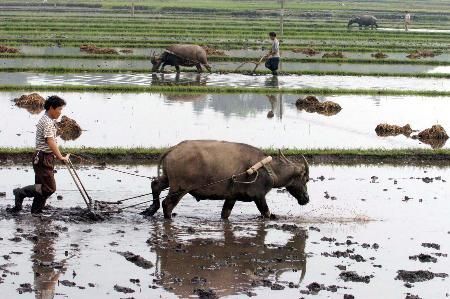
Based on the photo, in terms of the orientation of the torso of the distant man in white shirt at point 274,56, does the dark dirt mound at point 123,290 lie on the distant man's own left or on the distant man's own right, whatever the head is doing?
on the distant man's own left

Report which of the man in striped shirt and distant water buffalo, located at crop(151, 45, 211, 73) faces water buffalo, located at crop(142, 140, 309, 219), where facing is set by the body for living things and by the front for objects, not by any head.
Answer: the man in striped shirt

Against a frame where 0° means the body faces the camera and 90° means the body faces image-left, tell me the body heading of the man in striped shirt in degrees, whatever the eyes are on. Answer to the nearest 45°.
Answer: approximately 270°

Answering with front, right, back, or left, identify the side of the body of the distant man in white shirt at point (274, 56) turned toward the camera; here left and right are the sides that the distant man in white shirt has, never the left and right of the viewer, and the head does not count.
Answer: left

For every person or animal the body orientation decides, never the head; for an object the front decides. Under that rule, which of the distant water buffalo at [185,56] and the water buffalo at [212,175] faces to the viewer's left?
the distant water buffalo

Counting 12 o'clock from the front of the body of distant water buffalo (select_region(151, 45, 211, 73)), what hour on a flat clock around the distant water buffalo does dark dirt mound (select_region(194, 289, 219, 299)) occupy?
The dark dirt mound is roughly at 9 o'clock from the distant water buffalo.

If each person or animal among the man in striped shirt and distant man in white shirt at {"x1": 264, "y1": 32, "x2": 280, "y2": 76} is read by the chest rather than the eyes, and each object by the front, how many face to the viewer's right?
1

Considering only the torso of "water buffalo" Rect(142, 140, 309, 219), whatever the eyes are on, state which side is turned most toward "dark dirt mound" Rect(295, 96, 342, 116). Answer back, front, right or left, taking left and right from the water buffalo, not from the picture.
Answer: left

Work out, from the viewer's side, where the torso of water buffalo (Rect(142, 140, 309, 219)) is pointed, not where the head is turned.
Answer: to the viewer's right

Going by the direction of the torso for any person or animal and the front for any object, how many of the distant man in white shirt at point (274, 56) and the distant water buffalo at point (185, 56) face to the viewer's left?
2

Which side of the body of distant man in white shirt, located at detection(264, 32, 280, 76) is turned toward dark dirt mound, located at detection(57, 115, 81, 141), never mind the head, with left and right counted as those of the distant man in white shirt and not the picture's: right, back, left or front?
left

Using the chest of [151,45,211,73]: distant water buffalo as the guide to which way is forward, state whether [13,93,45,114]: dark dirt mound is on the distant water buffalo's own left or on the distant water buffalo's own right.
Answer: on the distant water buffalo's own left

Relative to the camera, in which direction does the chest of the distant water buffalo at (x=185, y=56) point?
to the viewer's left

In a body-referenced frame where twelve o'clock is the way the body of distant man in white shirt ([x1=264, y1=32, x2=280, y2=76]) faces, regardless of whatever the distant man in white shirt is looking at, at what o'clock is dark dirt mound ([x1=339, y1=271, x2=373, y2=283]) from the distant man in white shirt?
The dark dirt mound is roughly at 9 o'clock from the distant man in white shirt.

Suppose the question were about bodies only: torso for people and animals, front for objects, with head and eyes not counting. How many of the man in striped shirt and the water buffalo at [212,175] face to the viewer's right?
2

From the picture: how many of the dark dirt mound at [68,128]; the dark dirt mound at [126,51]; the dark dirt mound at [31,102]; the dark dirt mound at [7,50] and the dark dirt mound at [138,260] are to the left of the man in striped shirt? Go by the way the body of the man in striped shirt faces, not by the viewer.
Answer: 4
